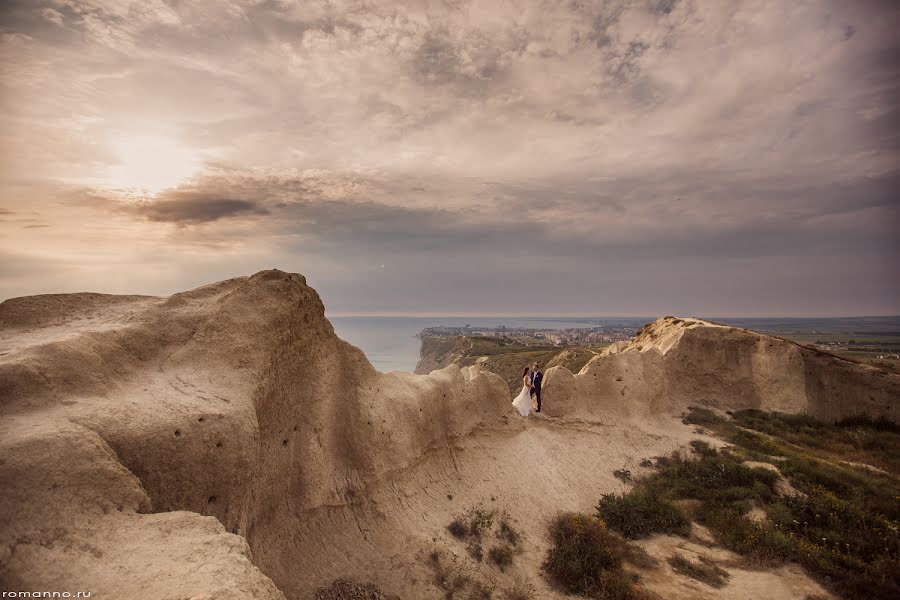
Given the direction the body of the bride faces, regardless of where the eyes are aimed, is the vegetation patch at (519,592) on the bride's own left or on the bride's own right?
on the bride's own right

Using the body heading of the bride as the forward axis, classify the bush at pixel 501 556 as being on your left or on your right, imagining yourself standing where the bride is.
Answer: on your right

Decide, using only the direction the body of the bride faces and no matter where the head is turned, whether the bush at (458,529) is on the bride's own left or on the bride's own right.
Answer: on the bride's own right

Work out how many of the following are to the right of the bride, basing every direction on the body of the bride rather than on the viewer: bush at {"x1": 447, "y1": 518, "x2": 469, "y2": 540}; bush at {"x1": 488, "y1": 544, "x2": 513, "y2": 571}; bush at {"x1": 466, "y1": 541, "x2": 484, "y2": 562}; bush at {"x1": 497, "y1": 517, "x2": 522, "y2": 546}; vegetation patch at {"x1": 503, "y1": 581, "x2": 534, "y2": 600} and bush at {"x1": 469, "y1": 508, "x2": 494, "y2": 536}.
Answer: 6

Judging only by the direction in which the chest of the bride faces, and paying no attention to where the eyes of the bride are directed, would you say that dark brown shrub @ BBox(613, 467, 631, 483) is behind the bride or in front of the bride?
in front

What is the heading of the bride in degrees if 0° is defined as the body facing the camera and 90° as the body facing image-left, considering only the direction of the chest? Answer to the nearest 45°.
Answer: approximately 270°

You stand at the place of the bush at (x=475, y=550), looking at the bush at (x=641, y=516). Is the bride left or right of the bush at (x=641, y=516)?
left

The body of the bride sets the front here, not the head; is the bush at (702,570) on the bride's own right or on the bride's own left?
on the bride's own right

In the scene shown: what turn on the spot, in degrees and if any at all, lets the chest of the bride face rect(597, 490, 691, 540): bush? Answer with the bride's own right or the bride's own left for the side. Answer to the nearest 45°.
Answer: approximately 45° to the bride's own right

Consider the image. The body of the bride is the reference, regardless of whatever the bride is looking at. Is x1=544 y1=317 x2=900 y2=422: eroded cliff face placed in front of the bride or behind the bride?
in front

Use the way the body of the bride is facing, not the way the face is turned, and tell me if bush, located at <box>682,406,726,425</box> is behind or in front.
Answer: in front
